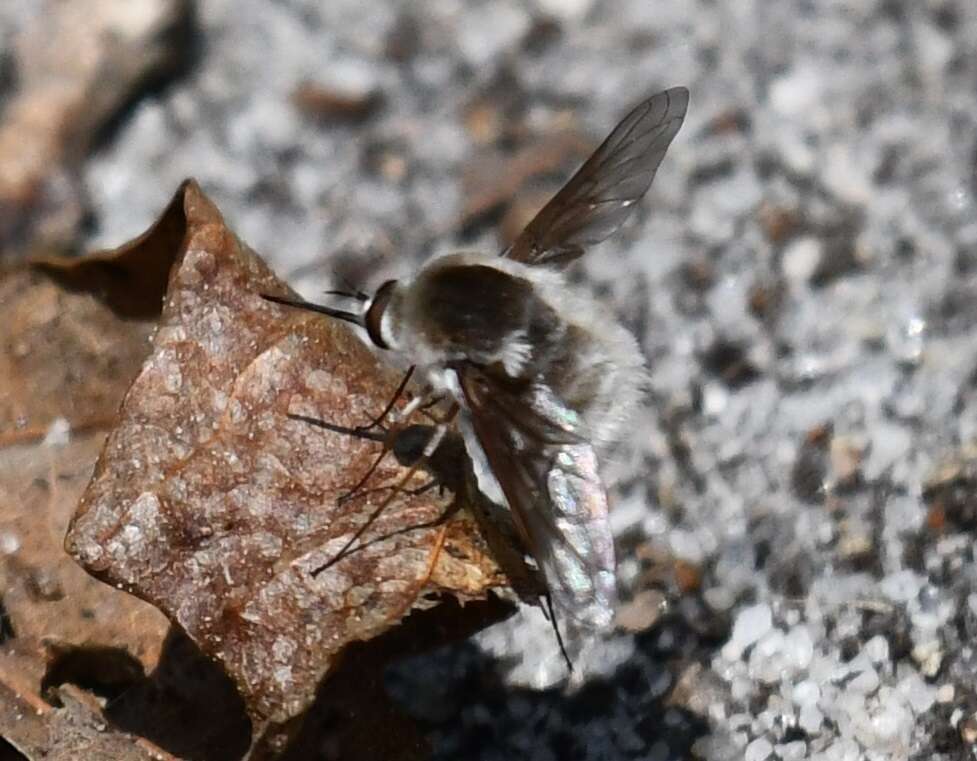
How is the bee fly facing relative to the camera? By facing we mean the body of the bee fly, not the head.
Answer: to the viewer's left

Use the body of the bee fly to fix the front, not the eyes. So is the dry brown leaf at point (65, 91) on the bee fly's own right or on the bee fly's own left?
on the bee fly's own right
